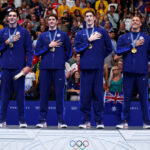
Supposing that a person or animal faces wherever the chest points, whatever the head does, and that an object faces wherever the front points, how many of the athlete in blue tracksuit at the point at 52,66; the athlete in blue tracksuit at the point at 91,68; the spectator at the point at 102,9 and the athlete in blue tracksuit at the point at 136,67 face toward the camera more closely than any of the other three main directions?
4

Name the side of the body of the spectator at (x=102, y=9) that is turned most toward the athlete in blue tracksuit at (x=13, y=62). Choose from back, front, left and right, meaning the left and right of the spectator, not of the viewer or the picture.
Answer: front

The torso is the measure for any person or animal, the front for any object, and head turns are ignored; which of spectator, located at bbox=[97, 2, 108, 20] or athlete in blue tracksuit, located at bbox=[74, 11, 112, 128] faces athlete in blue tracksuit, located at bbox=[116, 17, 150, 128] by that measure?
the spectator

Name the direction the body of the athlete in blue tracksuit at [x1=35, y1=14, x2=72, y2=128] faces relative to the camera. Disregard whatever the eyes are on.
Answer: toward the camera

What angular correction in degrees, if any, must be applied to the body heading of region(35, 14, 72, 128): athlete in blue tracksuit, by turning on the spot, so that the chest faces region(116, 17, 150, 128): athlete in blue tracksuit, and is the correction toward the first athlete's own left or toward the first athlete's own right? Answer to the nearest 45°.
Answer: approximately 90° to the first athlete's own left

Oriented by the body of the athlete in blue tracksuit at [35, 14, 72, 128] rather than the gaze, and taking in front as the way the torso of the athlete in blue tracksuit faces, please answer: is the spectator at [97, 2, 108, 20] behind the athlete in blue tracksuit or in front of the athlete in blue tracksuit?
behind

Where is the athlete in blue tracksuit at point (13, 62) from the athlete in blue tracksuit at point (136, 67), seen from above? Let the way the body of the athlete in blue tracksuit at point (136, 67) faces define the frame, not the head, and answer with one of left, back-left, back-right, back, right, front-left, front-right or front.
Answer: right

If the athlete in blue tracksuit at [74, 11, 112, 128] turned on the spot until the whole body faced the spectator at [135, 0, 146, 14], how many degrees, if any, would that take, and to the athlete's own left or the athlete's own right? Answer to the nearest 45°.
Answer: approximately 180°

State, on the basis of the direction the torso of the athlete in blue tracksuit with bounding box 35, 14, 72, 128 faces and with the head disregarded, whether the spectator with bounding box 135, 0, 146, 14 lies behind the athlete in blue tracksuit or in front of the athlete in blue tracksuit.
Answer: behind

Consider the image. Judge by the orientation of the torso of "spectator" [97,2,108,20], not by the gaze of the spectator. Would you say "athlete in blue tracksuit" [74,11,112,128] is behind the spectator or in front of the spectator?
in front

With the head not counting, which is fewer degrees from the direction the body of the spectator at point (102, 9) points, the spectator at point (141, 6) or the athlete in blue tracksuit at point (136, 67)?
the athlete in blue tracksuit

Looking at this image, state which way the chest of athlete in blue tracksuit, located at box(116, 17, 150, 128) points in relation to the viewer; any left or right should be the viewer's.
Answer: facing the viewer

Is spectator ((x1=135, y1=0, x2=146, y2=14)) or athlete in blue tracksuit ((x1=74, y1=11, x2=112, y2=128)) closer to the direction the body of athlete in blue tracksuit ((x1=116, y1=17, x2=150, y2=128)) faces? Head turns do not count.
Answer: the athlete in blue tracksuit

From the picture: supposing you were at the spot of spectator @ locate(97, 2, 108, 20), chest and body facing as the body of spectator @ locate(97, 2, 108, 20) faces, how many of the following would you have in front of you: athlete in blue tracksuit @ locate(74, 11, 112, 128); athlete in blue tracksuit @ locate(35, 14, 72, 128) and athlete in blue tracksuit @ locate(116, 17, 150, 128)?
3

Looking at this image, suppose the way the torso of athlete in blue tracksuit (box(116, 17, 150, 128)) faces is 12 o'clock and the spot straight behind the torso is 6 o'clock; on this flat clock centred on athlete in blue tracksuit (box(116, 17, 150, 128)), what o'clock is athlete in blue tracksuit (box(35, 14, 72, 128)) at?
athlete in blue tracksuit (box(35, 14, 72, 128)) is roughly at 3 o'clock from athlete in blue tracksuit (box(116, 17, 150, 128)).

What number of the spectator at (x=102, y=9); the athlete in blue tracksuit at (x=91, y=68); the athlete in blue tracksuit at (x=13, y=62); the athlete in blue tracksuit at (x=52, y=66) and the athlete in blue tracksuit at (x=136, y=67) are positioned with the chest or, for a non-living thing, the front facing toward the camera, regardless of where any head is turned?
5
